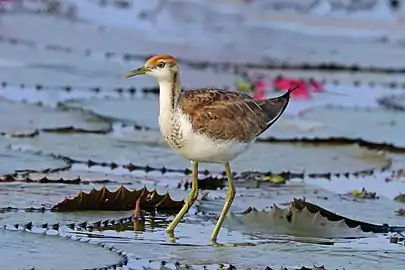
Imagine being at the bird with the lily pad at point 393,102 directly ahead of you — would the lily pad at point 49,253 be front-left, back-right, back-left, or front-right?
back-left

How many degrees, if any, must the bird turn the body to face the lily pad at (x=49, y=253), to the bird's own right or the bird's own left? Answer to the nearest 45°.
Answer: approximately 45° to the bird's own left

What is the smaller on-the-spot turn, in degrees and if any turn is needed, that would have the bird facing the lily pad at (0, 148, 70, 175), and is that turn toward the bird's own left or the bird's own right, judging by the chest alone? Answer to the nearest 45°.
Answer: approximately 45° to the bird's own right

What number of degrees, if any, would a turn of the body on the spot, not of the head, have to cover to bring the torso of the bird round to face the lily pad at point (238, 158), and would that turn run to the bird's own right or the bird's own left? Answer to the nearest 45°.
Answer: approximately 90° to the bird's own right

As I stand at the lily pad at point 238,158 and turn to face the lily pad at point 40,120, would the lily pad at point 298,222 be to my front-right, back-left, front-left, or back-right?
back-left

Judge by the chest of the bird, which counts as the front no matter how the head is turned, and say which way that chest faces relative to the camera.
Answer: to the viewer's left

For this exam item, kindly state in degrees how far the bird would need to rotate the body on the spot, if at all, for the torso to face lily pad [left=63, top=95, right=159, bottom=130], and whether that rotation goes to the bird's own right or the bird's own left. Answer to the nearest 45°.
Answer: approximately 90° to the bird's own right

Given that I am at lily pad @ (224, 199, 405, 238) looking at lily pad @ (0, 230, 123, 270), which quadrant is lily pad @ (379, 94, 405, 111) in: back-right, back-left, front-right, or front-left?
back-right

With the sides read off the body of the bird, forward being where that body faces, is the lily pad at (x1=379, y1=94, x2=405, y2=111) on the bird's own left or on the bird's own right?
on the bird's own right
